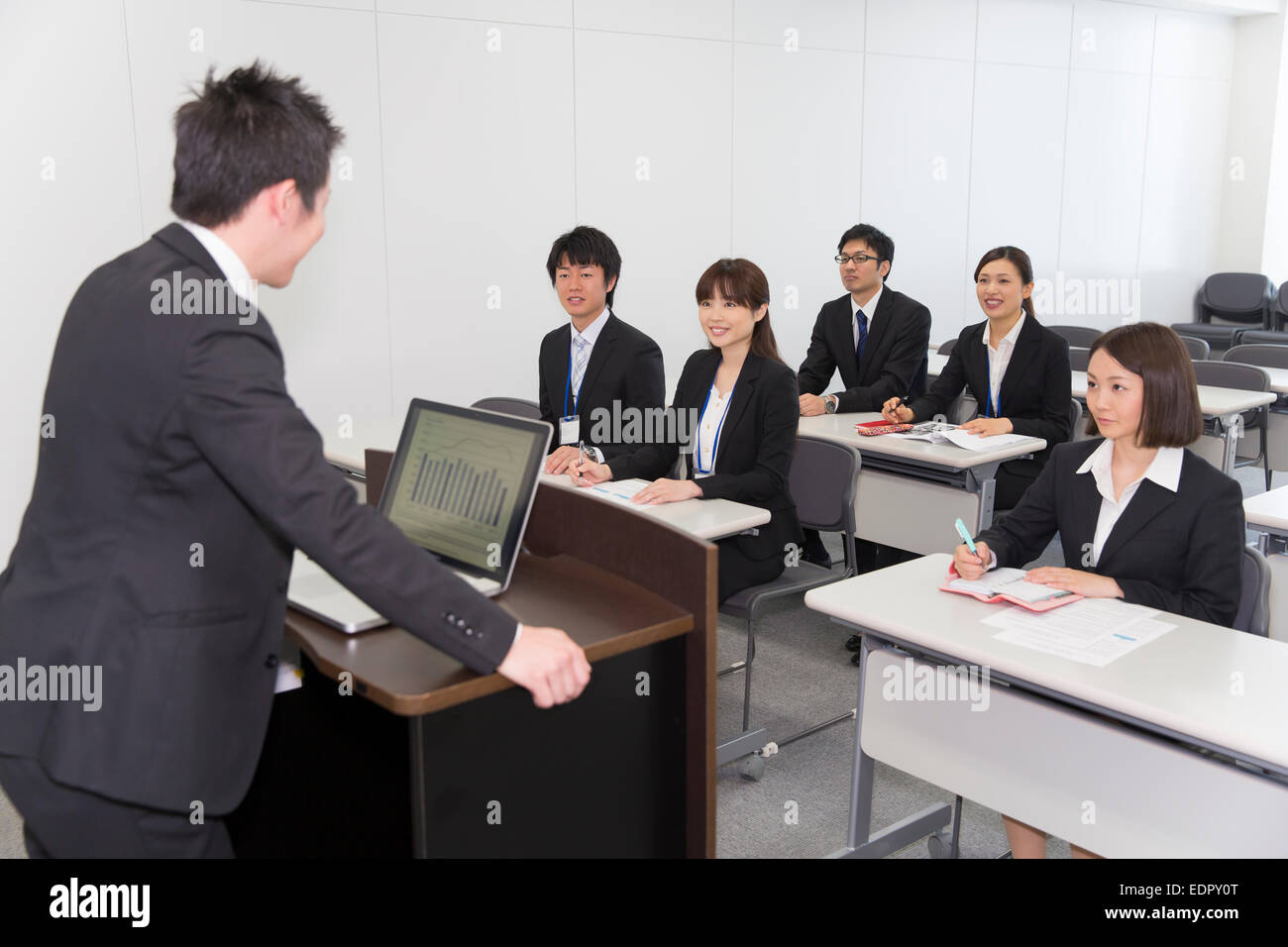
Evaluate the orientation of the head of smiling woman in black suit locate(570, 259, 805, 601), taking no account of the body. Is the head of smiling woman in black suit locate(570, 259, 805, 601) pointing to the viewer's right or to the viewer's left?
to the viewer's left

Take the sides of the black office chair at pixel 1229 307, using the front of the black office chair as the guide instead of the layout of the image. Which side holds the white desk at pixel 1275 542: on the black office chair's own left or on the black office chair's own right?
on the black office chair's own left

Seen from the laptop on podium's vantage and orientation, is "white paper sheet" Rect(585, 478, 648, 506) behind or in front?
behind

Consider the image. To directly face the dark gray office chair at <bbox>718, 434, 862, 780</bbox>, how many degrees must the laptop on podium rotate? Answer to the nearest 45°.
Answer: approximately 180°

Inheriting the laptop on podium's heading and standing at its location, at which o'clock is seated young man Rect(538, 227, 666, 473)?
The seated young man is roughly at 5 o'clock from the laptop on podium.

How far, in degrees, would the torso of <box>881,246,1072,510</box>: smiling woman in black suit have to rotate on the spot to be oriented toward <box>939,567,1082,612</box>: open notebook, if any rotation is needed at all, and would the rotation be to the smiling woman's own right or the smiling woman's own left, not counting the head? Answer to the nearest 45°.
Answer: approximately 45° to the smiling woman's own left

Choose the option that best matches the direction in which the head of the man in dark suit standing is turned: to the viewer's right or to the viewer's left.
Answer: to the viewer's right

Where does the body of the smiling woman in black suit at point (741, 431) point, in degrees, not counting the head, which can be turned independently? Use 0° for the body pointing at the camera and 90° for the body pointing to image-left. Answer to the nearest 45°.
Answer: approximately 45°

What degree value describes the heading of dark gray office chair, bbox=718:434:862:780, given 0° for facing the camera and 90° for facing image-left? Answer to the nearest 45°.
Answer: approximately 45°
